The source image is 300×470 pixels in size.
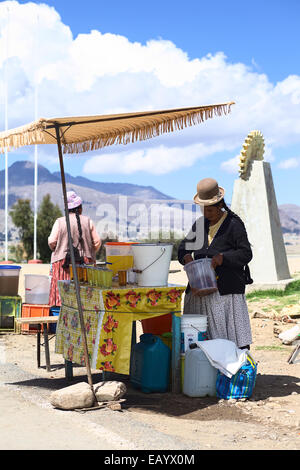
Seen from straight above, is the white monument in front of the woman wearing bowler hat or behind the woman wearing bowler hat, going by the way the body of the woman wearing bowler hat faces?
behind

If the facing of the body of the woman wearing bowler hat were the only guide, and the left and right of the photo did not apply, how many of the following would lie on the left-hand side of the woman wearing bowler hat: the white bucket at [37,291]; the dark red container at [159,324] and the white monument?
0

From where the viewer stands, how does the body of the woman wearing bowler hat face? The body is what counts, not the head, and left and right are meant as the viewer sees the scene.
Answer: facing the viewer and to the left of the viewer

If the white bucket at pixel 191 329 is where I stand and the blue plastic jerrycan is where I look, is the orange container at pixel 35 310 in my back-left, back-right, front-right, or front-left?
front-right

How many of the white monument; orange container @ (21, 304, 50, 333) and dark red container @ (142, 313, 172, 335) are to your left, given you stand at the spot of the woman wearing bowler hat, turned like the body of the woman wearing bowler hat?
0

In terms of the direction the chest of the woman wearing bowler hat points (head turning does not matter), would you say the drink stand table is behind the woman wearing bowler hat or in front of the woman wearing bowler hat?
in front

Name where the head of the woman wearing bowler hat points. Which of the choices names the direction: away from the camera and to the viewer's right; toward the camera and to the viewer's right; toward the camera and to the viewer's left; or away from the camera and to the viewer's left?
toward the camera and to the viewer's left

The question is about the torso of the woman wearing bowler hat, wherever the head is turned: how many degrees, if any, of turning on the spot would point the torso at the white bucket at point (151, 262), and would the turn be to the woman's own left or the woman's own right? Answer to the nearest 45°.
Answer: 0° — they already face it

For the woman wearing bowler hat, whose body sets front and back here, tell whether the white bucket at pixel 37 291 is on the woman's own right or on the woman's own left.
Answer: on the woman's own right
